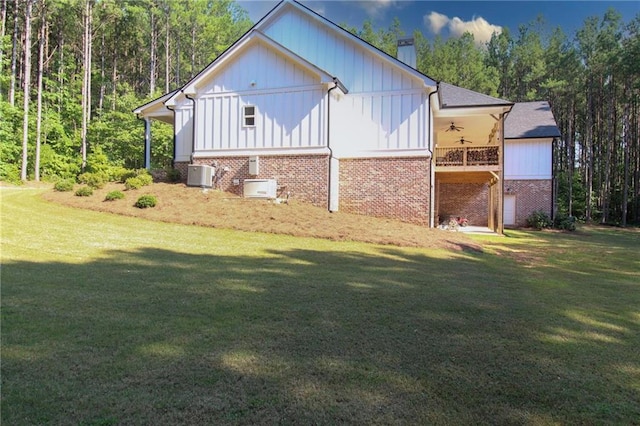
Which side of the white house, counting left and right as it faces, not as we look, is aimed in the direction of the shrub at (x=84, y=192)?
front

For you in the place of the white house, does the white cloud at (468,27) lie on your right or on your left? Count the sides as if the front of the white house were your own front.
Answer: on your right

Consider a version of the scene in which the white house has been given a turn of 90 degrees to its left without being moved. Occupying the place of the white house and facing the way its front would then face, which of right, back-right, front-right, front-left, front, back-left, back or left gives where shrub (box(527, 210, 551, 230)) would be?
back-left

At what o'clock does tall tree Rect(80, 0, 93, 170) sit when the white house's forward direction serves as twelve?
The tall tree is roughly at 1 o'clock from the white house.

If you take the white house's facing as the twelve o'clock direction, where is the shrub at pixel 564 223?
The shrub is roughly at 5 o'clock from the white house.

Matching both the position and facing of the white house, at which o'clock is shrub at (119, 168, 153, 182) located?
The shrub is roughly at 12 o'clock from the white house.

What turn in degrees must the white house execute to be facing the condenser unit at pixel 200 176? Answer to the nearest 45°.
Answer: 0° — it already faces it

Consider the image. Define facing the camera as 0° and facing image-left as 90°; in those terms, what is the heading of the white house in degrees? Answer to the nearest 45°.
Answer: approximately 90°

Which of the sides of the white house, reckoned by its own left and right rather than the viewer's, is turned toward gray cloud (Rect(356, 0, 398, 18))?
right

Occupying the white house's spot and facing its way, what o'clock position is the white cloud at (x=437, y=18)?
The white cloud is roughly at 4 o'clock from the white house.

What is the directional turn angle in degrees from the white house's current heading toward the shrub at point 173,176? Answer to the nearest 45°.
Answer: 0° — it already faces it
